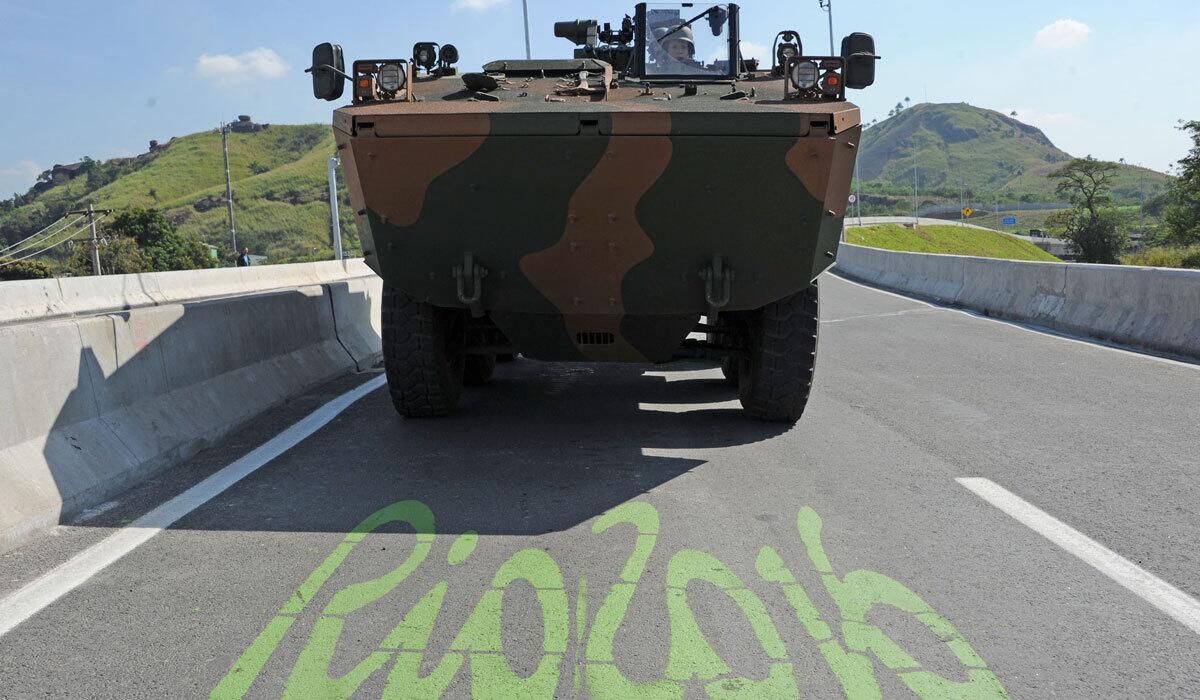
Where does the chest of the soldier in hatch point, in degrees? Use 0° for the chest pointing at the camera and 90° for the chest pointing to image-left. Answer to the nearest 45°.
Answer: approximately 0°

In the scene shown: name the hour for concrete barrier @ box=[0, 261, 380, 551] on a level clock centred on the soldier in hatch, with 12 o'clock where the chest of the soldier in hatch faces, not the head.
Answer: The concrete barrier is roughly at 2 o'clock from the soldier in hatch.

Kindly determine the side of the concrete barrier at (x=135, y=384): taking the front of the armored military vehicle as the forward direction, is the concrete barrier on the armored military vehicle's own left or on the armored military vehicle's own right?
on the armored military vehicle's own right

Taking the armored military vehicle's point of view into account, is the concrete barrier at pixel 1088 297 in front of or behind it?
behind

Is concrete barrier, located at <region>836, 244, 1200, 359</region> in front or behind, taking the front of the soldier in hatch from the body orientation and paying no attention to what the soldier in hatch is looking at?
behind

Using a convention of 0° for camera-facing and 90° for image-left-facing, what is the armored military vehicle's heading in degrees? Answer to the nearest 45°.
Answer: approximately 0°
